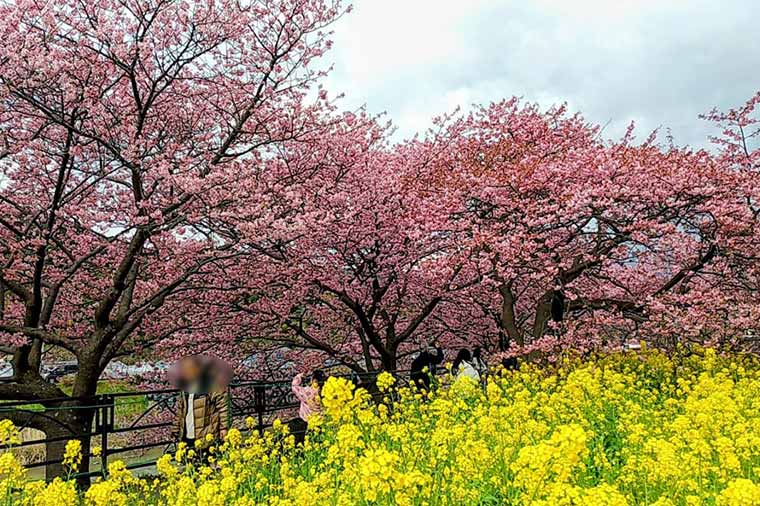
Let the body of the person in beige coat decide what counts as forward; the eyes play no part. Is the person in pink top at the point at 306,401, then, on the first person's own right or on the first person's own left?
on the first person's own left

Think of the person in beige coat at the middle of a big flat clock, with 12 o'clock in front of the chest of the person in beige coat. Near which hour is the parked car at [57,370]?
The parked car is roughly at 4 o'clock from the person in beige coat.

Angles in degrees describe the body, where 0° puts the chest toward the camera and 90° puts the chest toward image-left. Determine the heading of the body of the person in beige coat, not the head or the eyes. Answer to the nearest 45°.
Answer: approximately 45°

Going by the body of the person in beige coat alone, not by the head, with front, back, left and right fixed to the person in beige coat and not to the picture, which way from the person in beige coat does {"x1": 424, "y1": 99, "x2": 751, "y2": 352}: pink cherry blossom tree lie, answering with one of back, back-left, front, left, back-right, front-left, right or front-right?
back-left

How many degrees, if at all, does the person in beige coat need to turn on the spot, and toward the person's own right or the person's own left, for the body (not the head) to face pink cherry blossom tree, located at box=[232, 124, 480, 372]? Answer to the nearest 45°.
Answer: approximately 180°
